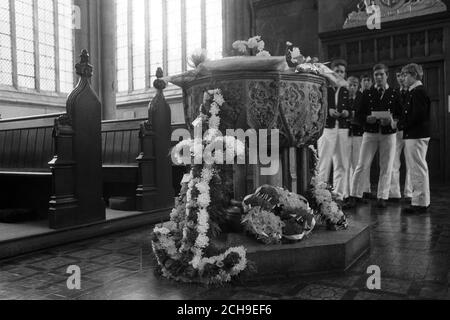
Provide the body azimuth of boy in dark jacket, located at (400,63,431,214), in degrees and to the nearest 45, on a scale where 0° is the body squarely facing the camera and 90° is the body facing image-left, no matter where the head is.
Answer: approximately 90°

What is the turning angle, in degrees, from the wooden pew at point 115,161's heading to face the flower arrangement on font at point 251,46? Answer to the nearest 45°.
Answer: approximately 90° to its left

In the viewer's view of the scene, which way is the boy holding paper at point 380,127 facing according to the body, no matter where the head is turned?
toward the camera

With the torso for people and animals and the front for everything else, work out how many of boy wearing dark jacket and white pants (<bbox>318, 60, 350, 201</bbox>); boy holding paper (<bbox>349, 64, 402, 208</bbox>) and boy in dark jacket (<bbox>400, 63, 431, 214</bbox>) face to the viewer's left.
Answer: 1

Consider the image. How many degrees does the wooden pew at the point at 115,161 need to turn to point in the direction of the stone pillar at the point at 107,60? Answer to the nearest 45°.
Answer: approximately 135° to its right

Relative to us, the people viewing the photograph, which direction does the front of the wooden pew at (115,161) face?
facing the viewer and to the left of the viewer

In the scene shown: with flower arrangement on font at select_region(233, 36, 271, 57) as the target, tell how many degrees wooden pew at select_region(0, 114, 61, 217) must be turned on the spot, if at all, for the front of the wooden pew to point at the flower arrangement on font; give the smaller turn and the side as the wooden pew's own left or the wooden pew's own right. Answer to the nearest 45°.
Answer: approximately 90° to the wooden pew's own left
